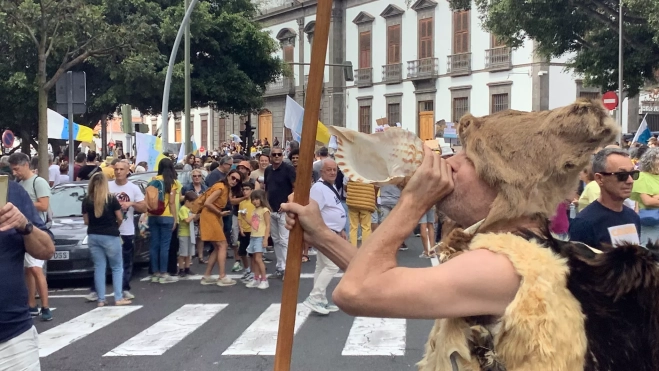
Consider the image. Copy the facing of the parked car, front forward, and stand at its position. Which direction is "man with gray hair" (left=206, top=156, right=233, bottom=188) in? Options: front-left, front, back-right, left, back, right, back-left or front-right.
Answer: back

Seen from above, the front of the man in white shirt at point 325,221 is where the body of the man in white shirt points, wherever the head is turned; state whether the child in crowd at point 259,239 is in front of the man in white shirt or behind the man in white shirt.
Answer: behind

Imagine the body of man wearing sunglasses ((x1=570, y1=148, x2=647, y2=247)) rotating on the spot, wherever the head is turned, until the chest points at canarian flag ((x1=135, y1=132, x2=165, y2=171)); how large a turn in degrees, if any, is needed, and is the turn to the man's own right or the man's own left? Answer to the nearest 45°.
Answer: approximately 180°

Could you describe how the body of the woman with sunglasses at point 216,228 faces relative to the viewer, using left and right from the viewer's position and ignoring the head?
facing to the right of the viewer

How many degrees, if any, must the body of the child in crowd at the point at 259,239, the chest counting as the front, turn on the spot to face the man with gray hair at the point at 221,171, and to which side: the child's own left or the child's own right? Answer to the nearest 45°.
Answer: approximately 135° to the child's own right

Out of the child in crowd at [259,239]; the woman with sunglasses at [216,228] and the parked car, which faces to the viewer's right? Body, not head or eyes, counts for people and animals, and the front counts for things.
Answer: the woman with sunglasses

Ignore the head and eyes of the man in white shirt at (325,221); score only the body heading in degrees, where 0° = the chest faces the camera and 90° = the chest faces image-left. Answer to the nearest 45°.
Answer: approximately 315°

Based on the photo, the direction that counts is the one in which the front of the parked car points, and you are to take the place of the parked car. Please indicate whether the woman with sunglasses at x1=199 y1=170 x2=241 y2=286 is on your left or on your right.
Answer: on your left

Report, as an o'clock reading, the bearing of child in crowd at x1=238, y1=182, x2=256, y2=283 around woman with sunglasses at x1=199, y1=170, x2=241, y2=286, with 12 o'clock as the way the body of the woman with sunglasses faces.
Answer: The child in crowd is roughly at 11 o'clock from the woman with sunglasses.
